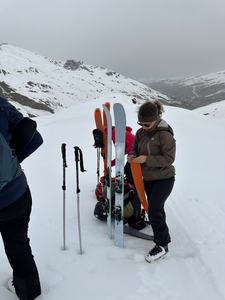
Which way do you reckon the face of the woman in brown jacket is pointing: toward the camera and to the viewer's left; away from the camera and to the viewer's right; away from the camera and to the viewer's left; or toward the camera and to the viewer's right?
toward the camera and to the viewer's left

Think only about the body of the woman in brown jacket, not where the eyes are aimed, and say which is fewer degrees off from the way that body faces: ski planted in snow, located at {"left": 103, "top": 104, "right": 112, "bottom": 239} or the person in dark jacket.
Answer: the person in dark jacket

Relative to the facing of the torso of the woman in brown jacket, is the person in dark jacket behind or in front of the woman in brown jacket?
in front

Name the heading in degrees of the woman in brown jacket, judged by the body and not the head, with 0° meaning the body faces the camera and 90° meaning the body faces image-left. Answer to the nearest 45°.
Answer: approximately 45°
